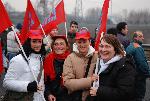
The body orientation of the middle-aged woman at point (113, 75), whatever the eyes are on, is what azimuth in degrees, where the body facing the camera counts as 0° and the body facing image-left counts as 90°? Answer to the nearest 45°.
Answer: approximately 45°

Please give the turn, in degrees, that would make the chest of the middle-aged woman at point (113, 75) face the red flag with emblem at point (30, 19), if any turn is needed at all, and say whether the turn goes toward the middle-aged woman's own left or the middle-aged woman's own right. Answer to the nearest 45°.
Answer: approximately 90° to the middle-aged woman's own right

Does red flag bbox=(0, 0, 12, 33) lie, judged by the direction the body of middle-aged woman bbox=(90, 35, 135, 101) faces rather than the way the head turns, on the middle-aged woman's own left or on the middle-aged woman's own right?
on the middle-aged woman's own right

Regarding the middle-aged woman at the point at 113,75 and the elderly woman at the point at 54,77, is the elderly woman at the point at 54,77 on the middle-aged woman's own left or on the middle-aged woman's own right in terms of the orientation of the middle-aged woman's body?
on the middle-aged woman's own right
